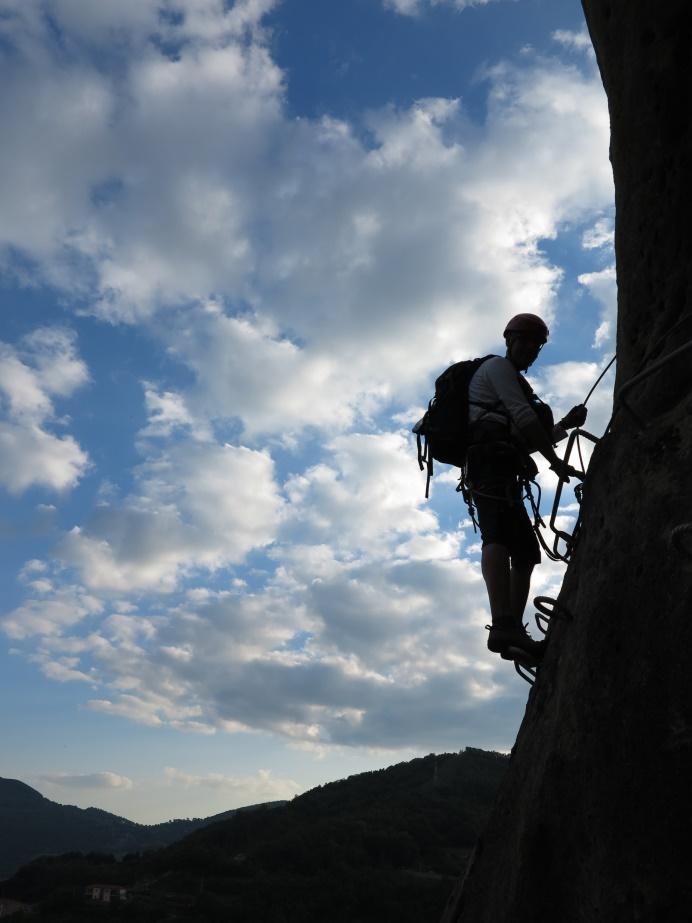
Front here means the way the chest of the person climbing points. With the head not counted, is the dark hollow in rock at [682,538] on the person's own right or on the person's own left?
on the person's own right

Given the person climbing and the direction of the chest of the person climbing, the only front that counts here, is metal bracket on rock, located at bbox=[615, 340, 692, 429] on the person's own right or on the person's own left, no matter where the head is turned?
on the person's own right

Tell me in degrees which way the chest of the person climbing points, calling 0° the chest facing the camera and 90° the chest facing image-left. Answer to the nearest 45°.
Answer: approximately 270°
